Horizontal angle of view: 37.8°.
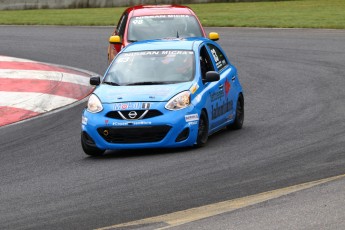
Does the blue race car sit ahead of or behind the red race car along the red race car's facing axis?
ahead

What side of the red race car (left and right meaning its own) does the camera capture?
front

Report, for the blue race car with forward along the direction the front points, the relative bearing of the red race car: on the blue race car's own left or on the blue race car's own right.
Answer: on the blue race car's own right

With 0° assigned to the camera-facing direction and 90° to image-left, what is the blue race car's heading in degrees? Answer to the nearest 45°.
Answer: approximately 45°

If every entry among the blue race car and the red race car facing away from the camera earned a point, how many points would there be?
0
